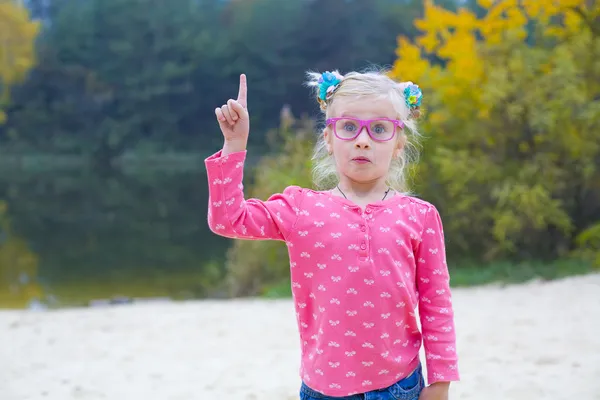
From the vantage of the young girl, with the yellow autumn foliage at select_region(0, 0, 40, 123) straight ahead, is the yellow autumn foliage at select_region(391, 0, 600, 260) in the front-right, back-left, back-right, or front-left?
front-right

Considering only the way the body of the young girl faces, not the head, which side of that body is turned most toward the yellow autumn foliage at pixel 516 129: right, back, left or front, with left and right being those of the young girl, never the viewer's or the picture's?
back

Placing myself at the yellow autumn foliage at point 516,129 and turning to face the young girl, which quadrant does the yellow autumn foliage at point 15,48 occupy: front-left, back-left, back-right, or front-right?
back-right

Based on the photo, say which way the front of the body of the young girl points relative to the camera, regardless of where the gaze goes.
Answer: toward the camera

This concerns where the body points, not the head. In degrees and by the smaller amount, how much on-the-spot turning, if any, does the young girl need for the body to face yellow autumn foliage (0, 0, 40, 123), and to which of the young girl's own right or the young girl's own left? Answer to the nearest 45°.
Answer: approximately 135° to the young girl's own right
